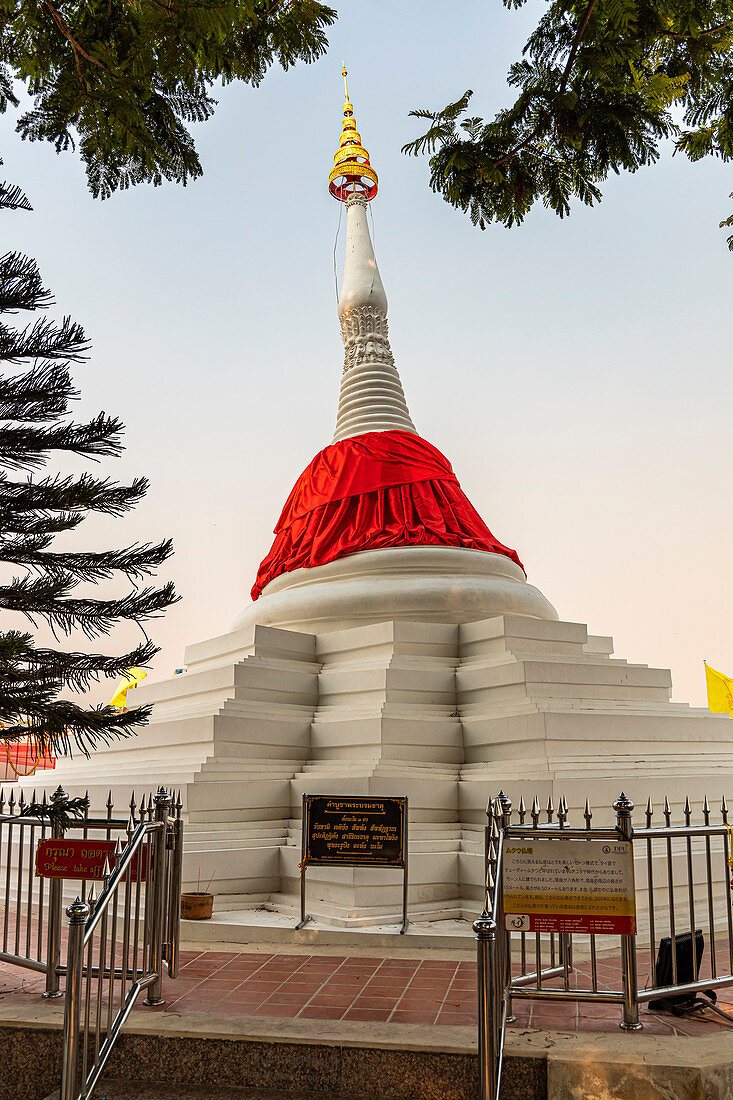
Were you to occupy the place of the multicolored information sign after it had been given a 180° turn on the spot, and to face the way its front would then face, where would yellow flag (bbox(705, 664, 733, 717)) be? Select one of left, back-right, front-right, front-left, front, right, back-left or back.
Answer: front

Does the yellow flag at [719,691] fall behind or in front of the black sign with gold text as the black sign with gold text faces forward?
behind

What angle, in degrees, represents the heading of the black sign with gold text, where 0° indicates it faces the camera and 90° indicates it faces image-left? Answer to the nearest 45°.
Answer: approximately 0°

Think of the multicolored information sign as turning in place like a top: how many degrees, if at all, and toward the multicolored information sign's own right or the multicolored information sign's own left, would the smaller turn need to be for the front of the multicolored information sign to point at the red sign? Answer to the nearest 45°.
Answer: approximately 90° to the multicolored information sign's own right

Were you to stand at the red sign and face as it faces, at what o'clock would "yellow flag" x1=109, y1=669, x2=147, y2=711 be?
The yellow flag is roughly at 6 o'clock from the red sign.
